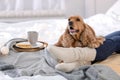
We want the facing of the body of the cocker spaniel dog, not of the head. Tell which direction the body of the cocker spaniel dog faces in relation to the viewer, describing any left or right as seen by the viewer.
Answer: facing the viewer and to the left of the viewer
